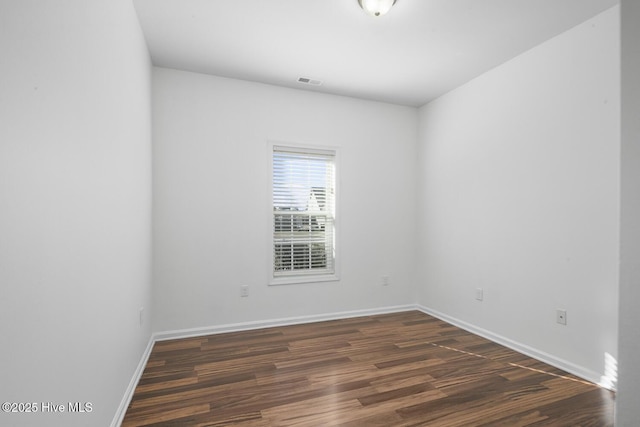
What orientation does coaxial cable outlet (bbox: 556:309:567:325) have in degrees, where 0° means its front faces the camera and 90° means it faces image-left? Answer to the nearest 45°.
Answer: approximately 45°

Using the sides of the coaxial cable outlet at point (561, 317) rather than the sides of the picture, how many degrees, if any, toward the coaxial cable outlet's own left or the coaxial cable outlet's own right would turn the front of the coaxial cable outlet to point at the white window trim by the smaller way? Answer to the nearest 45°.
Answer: approximately 45° to the coaxial cable outlet's own right
